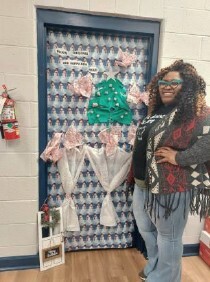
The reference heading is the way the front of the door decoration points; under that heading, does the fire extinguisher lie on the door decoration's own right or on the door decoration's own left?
on the door decoration's own right

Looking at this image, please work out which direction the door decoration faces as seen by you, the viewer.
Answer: facing the viewer

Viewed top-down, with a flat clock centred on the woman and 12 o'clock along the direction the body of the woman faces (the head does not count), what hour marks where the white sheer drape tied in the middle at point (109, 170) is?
The white sheer drape tied in the middle is roughly at 3 o'clock from the woman.

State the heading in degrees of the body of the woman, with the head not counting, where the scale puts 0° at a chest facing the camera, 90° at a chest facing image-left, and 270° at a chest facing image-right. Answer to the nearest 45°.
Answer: approximately 45°

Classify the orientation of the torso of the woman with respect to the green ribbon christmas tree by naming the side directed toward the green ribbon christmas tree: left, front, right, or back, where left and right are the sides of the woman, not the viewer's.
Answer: right

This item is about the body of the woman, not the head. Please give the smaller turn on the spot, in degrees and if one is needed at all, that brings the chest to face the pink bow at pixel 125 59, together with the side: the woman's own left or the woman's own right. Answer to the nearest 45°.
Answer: approximately 90° to the woman's own right

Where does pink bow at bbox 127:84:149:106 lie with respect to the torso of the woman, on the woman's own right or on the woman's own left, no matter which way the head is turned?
on the woman's own right

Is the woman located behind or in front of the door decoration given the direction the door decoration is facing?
in front
